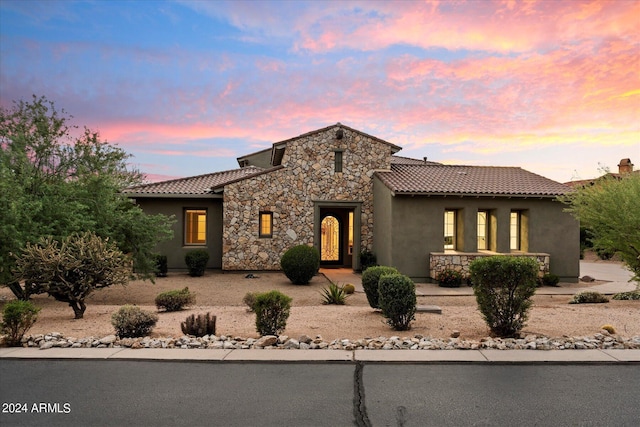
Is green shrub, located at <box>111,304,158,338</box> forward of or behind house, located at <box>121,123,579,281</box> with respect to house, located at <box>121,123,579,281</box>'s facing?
forward

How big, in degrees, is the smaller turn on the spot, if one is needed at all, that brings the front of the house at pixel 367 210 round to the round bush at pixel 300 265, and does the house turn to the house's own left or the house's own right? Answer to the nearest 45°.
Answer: approximately 45° to the house's own right

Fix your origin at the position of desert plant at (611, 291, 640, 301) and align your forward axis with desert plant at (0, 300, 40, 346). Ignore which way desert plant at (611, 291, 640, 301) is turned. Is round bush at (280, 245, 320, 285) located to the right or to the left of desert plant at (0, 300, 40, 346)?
right

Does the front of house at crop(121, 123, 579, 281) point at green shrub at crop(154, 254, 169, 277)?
no

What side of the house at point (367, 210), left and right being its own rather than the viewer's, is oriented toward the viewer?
front

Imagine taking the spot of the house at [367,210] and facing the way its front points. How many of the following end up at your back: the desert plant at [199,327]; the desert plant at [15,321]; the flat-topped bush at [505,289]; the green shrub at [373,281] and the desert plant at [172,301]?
0

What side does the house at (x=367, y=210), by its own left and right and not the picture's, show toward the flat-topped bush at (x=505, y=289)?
front

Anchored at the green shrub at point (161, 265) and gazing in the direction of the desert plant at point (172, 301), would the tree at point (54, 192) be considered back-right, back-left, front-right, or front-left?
front-right

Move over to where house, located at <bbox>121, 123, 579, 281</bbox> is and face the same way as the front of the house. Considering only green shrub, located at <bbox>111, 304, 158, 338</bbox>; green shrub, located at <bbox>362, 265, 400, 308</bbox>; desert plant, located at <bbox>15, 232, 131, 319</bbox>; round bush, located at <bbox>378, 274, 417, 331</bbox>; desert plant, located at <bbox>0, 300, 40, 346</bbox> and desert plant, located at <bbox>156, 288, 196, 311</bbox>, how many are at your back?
0

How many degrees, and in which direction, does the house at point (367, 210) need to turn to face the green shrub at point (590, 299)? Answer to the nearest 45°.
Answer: approximately 45° to its left

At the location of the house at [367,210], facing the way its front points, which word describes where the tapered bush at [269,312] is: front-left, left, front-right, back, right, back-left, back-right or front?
front

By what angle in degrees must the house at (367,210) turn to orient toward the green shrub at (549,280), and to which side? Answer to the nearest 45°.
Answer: approximately 90° to its left

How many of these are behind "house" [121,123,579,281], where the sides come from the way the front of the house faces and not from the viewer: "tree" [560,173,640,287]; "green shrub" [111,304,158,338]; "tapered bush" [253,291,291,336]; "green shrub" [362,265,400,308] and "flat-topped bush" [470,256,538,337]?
0

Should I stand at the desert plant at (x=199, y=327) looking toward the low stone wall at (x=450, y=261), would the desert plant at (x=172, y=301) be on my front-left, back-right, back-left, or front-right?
front-left

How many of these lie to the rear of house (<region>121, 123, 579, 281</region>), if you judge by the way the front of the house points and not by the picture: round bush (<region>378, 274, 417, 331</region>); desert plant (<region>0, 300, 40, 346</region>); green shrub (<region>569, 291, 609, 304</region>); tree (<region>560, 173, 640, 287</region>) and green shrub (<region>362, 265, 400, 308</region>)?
0
